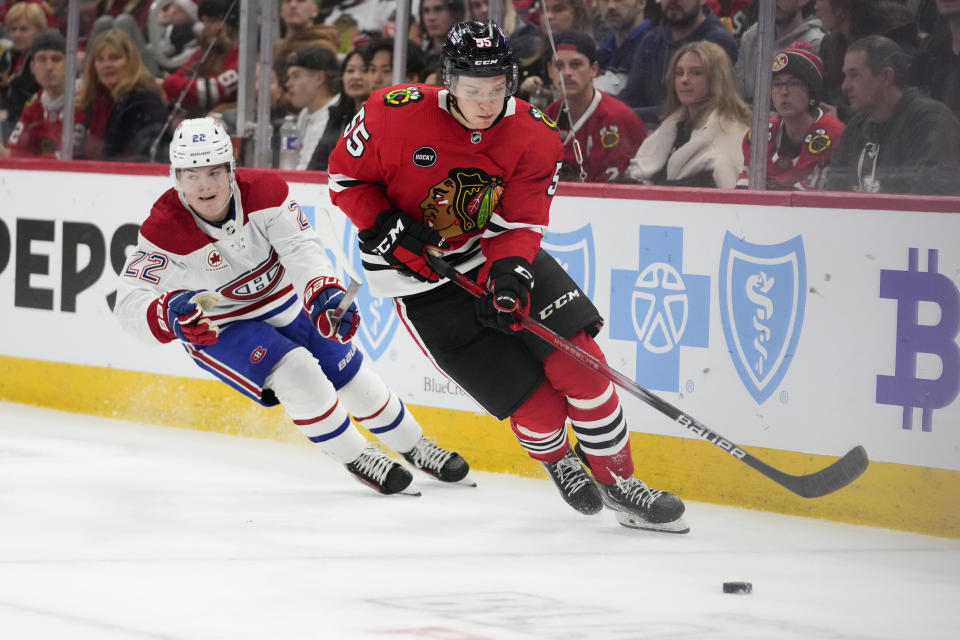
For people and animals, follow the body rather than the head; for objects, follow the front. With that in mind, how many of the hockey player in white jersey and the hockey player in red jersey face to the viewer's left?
0

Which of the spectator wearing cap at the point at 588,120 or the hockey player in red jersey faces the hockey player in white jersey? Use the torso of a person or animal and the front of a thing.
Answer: the spectator wearing cap

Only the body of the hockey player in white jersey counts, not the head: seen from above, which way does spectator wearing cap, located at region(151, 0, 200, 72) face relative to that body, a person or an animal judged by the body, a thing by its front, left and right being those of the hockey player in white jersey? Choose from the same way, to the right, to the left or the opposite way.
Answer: to the right

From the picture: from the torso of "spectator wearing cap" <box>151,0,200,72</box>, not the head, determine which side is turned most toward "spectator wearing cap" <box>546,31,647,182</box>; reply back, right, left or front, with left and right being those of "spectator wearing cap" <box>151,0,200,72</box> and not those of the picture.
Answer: left

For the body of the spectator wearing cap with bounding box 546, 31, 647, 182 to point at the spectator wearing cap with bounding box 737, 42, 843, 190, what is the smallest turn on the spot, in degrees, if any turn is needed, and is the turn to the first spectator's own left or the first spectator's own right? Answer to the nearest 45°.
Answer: approximately 90° to the first spectator's own left

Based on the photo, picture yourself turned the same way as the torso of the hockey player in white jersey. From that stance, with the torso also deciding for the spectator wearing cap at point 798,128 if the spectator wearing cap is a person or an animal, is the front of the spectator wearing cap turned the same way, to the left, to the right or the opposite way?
to the right

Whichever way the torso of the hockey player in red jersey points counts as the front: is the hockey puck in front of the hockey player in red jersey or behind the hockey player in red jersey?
in front

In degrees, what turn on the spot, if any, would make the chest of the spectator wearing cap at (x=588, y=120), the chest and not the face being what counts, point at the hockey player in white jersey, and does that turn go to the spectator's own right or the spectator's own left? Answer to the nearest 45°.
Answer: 0° — they already face them

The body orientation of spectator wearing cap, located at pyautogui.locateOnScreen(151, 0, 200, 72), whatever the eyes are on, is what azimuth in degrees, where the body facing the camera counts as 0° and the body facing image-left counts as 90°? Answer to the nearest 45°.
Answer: approximately 45°

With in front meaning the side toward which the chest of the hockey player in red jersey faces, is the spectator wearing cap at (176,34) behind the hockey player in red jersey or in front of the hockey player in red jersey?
behind

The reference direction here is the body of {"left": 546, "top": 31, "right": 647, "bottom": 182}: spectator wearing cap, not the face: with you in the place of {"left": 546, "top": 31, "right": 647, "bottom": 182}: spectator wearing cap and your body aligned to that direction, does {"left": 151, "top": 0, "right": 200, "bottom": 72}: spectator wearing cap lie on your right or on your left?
on your right

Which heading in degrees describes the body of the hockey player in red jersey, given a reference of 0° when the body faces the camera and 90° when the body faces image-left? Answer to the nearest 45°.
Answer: approximately 315°
